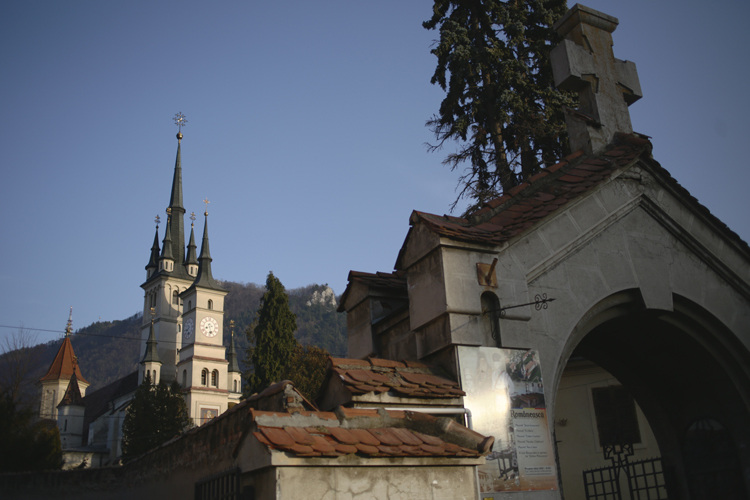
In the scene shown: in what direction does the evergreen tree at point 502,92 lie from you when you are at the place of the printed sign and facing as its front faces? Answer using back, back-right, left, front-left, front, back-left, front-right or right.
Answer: back-left

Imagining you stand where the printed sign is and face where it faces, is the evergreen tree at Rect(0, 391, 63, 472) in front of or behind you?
behind

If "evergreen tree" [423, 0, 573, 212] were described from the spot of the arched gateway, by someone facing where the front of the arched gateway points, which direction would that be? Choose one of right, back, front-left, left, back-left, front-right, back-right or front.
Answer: back-left

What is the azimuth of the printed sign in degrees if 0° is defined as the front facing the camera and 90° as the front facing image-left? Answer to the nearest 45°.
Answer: approximately 315°

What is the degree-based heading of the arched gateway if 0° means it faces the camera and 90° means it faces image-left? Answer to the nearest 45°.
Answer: approximately 315°
